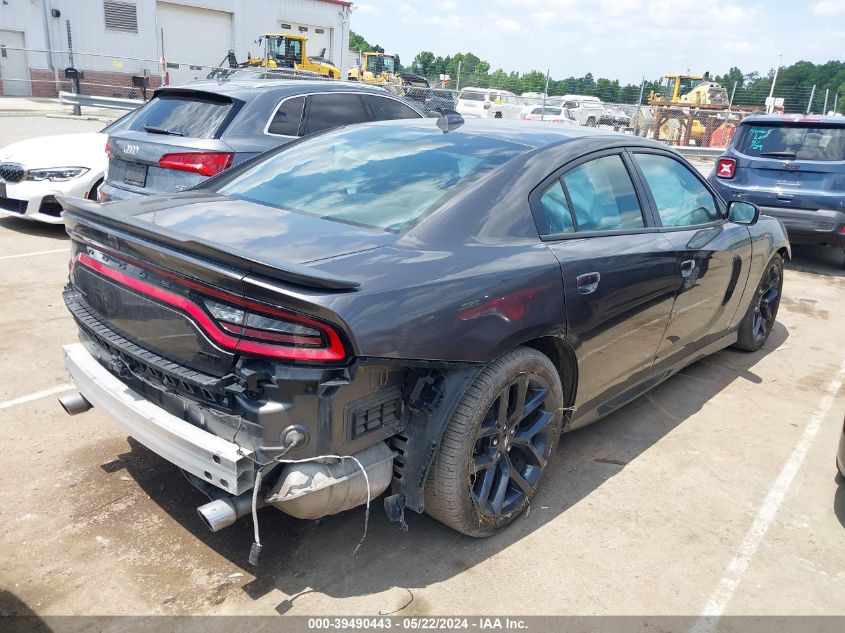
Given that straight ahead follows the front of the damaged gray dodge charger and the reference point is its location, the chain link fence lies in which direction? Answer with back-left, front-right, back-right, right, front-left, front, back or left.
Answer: front-left

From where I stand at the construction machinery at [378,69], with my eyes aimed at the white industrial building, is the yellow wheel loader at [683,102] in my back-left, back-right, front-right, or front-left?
back-left

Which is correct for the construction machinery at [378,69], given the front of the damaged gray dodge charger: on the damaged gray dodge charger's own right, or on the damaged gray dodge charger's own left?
on the damaged gray dodge charger's own left

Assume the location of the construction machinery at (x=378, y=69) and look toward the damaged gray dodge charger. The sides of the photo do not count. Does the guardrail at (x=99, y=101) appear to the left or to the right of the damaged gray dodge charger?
right

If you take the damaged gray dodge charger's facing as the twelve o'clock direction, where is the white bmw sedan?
The white bmw sedan is roughly at 9 o'clock from the damaged gray dodge charger.

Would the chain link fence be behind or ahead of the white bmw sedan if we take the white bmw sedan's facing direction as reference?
behind

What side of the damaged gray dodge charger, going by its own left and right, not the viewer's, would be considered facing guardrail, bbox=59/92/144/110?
left

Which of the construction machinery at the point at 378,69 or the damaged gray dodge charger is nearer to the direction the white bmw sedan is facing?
the damaged gray dodge charger

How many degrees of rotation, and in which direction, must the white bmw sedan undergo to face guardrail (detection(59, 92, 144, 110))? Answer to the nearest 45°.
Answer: approximately 135° to its right

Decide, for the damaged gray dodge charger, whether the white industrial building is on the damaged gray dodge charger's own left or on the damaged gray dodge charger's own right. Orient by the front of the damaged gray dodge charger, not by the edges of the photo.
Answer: on the damaged gray dodge charger's own left

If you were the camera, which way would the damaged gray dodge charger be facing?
facing away from the viewer and to the right of the viewer

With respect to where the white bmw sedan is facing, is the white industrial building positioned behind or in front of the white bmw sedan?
behind
